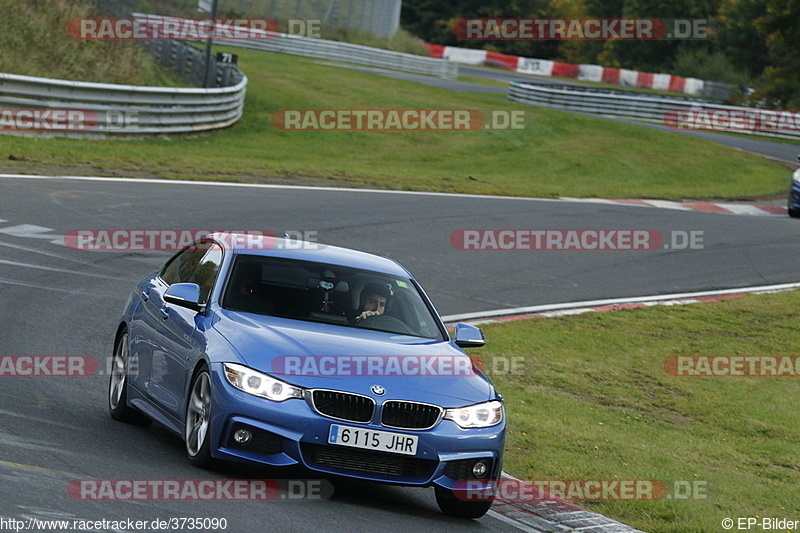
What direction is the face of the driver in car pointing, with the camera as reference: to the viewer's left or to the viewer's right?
to the viewer's right

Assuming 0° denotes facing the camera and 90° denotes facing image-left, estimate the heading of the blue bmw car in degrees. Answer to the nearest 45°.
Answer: approximately 315°

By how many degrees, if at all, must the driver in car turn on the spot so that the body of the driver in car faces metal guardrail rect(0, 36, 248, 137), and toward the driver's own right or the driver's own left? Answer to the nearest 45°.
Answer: approximately 135° to the driver's own left

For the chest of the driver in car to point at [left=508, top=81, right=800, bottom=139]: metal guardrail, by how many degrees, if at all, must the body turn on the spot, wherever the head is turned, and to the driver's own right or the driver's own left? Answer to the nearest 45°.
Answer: approximately 135° to the driver's own left

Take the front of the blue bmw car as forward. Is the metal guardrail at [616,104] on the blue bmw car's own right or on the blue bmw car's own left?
on the blue bmw car's own left

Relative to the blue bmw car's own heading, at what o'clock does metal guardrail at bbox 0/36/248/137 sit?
The metal guardrail is roughly at 7 o'clock from the blue bmw car.

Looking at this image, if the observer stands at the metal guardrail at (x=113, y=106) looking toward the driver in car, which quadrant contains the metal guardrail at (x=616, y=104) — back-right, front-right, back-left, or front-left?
back-left

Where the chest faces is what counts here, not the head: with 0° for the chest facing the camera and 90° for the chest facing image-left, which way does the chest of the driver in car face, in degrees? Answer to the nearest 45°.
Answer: approximately 315°
